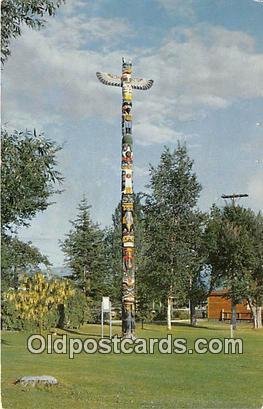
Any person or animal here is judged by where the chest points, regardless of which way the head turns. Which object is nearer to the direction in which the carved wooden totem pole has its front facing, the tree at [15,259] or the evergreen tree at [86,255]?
the tree

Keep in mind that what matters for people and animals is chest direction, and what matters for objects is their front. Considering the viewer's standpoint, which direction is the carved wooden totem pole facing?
facing the viewer

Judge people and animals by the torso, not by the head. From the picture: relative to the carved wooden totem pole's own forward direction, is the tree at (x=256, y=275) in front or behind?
behind

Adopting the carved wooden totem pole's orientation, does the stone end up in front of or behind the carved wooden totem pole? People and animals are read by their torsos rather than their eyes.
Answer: in front

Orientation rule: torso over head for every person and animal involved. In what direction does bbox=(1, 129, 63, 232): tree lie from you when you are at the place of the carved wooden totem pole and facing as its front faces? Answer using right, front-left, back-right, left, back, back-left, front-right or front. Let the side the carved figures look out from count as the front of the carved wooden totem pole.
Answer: front

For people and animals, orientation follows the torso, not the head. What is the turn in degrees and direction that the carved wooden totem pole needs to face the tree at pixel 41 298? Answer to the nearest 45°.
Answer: approximately 135° to its right

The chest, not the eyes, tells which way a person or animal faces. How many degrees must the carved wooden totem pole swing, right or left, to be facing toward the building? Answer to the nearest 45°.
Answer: approximately 180°

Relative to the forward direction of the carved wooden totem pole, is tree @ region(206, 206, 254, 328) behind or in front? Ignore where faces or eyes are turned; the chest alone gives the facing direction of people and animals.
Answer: behind

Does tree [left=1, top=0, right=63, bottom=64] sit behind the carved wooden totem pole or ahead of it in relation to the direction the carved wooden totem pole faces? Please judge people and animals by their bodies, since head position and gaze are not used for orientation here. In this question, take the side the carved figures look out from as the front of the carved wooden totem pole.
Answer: ahead

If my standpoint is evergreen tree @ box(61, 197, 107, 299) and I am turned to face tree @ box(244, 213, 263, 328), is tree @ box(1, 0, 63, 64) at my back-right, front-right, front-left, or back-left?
back-right
